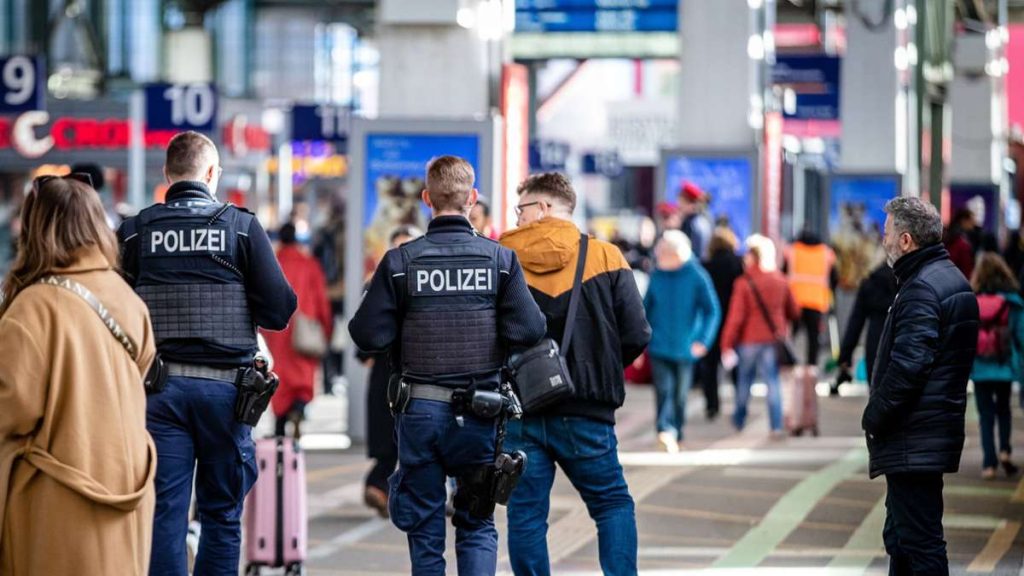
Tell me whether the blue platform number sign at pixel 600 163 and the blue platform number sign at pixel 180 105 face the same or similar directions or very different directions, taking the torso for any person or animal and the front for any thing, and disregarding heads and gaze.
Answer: same or similar directions

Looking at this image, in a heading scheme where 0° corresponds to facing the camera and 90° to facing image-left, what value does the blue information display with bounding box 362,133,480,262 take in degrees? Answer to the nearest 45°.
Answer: approximately 0°

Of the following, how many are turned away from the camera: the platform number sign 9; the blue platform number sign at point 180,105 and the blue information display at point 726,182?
0

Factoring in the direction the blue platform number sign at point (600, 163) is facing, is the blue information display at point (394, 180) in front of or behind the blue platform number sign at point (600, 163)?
in front

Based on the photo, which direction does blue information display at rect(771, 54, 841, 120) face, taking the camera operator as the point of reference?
facing the viewer

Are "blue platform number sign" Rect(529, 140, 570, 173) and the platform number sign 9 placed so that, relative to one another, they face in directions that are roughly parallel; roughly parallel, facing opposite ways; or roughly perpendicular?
roughly parallel

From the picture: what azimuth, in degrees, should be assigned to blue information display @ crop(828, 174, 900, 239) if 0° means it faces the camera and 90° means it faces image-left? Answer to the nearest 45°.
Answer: approximately 0°

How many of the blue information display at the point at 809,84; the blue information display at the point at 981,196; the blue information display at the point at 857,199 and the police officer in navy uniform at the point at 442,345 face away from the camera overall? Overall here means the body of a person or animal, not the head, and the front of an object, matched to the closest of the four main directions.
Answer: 1

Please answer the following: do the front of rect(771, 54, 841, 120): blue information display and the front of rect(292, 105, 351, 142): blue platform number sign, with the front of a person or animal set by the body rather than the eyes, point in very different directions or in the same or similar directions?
same or similar directions

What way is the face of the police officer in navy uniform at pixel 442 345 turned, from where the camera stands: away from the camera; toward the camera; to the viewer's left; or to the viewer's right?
away from the camera

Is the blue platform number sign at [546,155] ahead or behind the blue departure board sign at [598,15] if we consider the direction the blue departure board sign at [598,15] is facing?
behind

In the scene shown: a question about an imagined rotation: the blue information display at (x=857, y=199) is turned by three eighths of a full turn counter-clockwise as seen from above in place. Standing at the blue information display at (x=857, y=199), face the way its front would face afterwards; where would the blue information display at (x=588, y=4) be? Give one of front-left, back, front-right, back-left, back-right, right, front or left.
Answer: back-left

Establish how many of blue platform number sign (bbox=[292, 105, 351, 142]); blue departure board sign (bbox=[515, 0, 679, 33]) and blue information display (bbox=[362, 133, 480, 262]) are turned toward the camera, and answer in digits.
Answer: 3

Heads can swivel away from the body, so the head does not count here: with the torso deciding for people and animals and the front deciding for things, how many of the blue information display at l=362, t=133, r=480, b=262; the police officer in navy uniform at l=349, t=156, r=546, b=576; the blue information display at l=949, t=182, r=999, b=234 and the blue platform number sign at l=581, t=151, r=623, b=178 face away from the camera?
1

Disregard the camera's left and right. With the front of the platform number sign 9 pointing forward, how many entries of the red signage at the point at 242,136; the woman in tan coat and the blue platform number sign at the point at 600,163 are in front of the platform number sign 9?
1

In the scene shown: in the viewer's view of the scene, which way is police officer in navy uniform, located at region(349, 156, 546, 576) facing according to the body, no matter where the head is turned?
away from the camera

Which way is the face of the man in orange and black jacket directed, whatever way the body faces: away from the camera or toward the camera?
away from the camera

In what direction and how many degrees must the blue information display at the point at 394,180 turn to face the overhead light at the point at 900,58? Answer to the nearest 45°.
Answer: approximately 135° to its left
